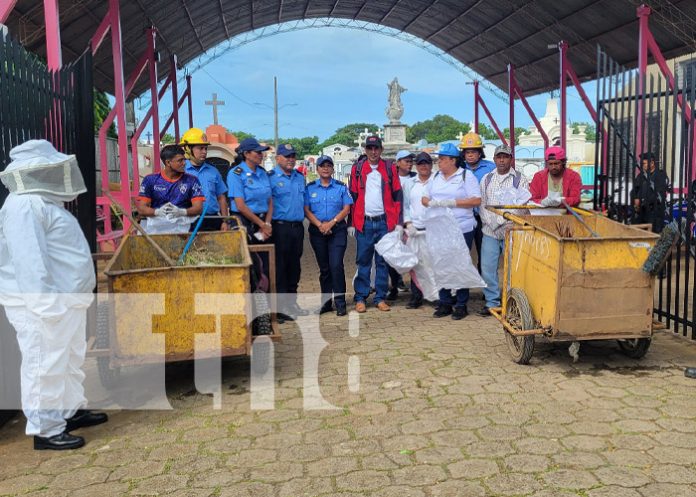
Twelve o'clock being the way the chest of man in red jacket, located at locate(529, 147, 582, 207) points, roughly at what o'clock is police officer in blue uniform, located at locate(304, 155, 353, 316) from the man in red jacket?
The police officer in blue uniform is roughly at 3 o'clock from the man in red jacket.

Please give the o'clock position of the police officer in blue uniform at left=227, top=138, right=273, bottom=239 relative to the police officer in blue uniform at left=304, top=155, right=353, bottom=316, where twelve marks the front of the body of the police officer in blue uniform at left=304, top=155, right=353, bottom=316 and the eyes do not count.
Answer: the police officer in blue uniform at left=227, top=138, right=273, bottom=239 is roughly at 2 o'clock from the police officer in blue uniform at left=304, top=155, right=353, bottom=316.

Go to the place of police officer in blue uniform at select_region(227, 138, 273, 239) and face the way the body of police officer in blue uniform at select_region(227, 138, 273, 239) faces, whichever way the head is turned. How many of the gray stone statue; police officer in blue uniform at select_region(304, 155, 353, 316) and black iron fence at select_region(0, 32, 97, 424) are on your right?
1

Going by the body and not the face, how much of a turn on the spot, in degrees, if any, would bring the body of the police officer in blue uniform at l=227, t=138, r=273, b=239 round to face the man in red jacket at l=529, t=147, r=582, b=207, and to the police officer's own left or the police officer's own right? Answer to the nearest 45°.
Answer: approximately 45° to the police officer's own left

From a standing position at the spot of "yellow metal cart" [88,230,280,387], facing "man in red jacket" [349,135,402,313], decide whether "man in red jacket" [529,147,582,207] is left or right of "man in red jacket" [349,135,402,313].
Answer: right

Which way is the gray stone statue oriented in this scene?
toward the camera

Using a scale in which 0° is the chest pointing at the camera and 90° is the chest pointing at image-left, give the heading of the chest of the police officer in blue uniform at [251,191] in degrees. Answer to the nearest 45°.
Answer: approximately 315°

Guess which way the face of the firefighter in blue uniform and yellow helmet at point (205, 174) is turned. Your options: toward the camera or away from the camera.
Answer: toward the camera

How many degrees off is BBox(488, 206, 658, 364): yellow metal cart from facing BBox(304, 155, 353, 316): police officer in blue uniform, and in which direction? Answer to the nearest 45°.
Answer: approximately 180°

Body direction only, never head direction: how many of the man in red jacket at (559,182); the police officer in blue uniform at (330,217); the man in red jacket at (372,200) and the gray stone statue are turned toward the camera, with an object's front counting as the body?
4

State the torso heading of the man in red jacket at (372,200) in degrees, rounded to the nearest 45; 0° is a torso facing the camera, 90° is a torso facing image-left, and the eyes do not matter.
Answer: approximately 0°

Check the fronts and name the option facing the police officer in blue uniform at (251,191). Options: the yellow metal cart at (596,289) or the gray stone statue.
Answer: the gray stone statue

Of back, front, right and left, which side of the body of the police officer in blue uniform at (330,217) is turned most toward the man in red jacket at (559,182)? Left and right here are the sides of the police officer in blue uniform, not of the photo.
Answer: left

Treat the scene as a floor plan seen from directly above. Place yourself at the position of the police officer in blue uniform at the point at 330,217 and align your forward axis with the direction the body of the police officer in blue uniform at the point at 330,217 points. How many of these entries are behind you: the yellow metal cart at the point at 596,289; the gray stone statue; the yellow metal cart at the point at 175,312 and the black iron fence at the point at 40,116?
1

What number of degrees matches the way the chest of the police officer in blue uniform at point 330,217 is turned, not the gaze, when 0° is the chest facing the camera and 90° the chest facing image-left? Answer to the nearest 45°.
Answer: approximately 0°
